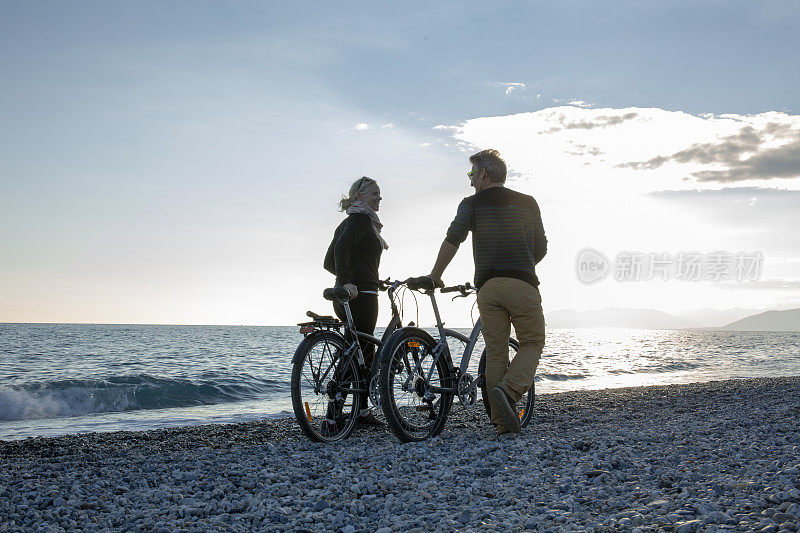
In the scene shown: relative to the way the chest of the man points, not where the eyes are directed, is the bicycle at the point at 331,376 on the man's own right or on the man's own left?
on the man's own left

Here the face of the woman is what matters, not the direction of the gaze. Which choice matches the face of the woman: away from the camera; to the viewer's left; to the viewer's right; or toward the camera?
to the viewer's right

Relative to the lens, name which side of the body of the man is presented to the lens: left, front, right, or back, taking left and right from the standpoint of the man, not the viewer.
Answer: back

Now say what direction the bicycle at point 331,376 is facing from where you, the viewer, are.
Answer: facing away from the viewer and to the right of the viewer

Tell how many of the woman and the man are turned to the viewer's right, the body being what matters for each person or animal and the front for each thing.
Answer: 1

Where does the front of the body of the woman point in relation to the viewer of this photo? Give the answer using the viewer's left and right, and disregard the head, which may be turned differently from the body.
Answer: facing to the right of the viewer
